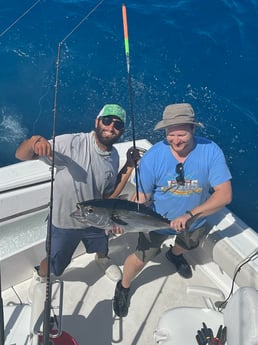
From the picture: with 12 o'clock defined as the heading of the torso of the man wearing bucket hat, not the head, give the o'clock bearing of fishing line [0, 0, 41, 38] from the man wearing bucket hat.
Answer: The fishing line is roughly at 5 o'clock from the man wearing bucket hat.

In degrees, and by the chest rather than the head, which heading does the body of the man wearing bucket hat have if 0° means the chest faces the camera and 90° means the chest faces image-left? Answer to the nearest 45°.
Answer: approximately 0°

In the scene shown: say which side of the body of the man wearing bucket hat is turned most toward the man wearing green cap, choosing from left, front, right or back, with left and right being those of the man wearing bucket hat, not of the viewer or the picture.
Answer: right

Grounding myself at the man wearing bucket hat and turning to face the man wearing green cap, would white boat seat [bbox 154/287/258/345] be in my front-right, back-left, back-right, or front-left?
back-left

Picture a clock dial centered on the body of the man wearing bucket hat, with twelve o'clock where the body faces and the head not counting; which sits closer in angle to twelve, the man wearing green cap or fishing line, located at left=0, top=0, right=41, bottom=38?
the man wearing green cap
